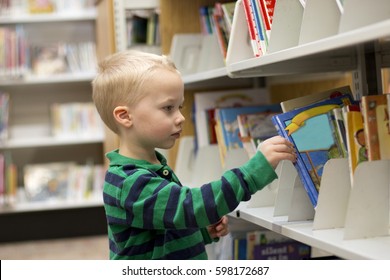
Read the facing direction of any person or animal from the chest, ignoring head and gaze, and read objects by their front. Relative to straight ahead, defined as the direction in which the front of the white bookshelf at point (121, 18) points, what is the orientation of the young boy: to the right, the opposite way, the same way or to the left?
to the left

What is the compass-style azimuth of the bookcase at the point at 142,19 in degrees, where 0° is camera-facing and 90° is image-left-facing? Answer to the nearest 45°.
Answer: approximately 0°

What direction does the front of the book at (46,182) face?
toward the camera

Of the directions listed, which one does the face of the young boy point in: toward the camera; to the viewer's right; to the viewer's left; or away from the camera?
to the viewer's right

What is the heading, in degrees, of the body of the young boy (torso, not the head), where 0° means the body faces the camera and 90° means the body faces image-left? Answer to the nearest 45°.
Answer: approximately 270°

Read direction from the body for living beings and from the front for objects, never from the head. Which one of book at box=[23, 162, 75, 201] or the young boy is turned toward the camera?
the book

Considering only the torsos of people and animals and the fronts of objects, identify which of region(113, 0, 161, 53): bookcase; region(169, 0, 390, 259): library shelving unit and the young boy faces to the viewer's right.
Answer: the young boy

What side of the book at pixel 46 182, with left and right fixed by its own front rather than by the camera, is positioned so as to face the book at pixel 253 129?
front

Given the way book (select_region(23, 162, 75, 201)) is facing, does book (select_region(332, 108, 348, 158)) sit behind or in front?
in front

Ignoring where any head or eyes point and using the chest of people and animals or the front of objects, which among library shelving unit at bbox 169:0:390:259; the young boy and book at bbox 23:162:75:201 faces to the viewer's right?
the young boy

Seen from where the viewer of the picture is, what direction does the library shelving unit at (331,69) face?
facing the viewer and to the left of the viewer

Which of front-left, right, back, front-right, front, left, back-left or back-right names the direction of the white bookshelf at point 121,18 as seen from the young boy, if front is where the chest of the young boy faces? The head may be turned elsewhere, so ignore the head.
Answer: left

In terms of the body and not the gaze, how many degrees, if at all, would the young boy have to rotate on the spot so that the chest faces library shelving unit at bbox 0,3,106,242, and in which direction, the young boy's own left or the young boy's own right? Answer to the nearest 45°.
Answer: approximately 90° to the young boy's own left
